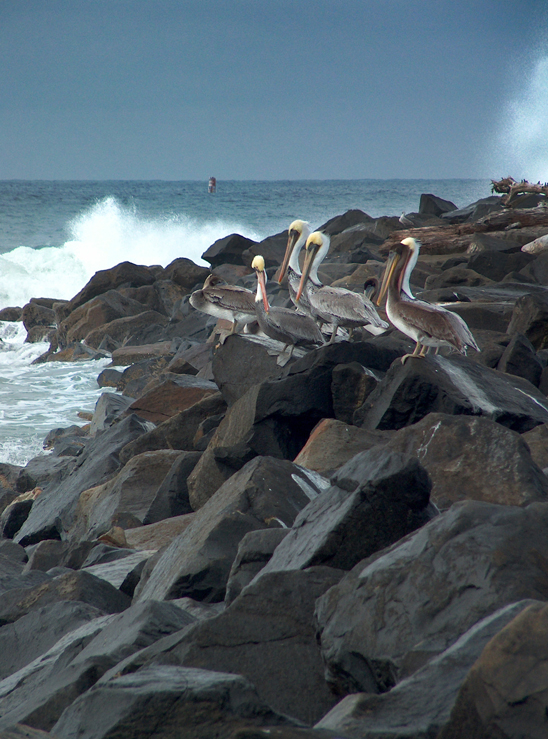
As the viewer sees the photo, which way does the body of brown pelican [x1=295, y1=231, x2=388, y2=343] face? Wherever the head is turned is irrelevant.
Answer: to the viewer's left

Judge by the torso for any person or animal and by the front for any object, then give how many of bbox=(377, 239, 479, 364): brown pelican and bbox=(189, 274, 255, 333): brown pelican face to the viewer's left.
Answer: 2

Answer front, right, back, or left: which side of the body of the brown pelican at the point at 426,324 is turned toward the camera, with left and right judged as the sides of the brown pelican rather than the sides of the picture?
left

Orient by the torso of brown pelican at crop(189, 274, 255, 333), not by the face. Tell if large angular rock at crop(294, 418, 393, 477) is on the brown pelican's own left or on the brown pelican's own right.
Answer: on the brown pelican's own left

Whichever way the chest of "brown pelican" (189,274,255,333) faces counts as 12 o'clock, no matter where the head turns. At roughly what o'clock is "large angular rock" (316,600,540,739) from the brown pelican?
The large angular rock is roughly at 9 o'clock from the brown pelican.

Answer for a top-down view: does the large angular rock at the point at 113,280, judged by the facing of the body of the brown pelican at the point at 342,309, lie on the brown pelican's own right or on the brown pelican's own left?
on the brown pelican's own right

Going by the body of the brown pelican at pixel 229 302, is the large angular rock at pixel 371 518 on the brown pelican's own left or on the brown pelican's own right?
on the brown pelican's own left

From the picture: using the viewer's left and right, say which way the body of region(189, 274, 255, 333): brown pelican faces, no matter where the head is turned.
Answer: facing to the left of the viewer

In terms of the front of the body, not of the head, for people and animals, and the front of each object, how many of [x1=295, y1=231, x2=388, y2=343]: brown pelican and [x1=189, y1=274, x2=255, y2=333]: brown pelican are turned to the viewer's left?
2

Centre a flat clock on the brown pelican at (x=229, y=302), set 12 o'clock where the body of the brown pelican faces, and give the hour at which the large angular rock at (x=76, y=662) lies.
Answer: The large angular rock is roughly at 9 o'clock from the brown pelican.

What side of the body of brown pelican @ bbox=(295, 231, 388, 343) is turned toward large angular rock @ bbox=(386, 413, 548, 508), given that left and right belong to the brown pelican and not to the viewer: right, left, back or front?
left

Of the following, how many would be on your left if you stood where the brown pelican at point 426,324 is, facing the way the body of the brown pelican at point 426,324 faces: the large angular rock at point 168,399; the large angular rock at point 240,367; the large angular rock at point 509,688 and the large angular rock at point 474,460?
2
